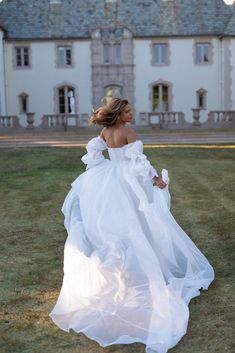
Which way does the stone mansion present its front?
toward the camera
